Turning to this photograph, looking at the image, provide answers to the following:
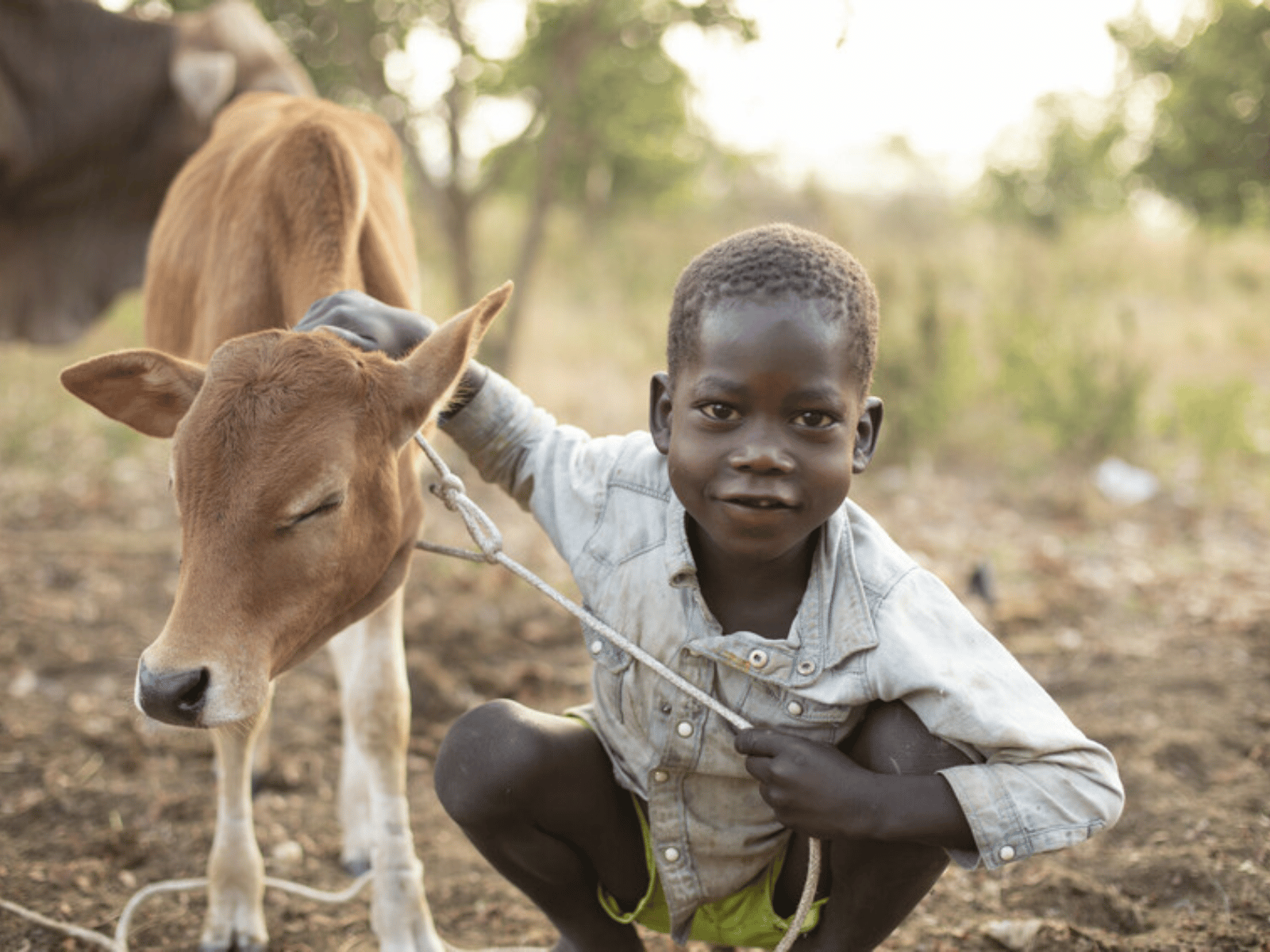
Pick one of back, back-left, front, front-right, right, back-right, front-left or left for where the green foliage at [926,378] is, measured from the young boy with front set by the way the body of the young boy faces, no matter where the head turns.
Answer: back

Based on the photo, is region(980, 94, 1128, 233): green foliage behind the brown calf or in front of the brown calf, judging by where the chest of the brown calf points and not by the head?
behind

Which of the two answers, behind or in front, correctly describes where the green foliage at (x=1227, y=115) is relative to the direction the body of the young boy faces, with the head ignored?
behind

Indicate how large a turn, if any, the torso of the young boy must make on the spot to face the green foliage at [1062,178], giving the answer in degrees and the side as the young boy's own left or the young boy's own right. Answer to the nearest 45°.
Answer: approximately 180°

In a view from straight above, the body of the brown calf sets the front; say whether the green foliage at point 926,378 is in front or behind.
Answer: behind

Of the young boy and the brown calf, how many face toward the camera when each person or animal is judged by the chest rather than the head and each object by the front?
2

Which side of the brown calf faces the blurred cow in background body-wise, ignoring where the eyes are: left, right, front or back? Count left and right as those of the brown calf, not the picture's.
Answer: back
